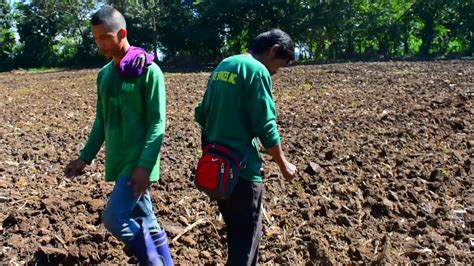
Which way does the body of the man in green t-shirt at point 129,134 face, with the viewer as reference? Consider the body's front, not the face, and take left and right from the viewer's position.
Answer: facing the viewer and to the left of the viewer

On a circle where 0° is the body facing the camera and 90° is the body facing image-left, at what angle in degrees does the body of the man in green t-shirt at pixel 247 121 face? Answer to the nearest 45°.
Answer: approximately 225°

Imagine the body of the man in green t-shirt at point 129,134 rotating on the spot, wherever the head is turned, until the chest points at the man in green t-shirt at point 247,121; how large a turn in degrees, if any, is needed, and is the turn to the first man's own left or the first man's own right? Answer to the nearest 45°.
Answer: approximately 135° to the first man's own left

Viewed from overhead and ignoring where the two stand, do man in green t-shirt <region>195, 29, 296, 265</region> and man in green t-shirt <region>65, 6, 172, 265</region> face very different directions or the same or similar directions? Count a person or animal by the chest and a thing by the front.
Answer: very different directions

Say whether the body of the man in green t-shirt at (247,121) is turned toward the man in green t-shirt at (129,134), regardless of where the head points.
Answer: no

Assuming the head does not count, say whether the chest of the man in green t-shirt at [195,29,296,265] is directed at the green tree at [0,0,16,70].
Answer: no

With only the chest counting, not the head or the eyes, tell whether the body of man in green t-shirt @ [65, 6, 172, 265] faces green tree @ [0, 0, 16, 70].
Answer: no
